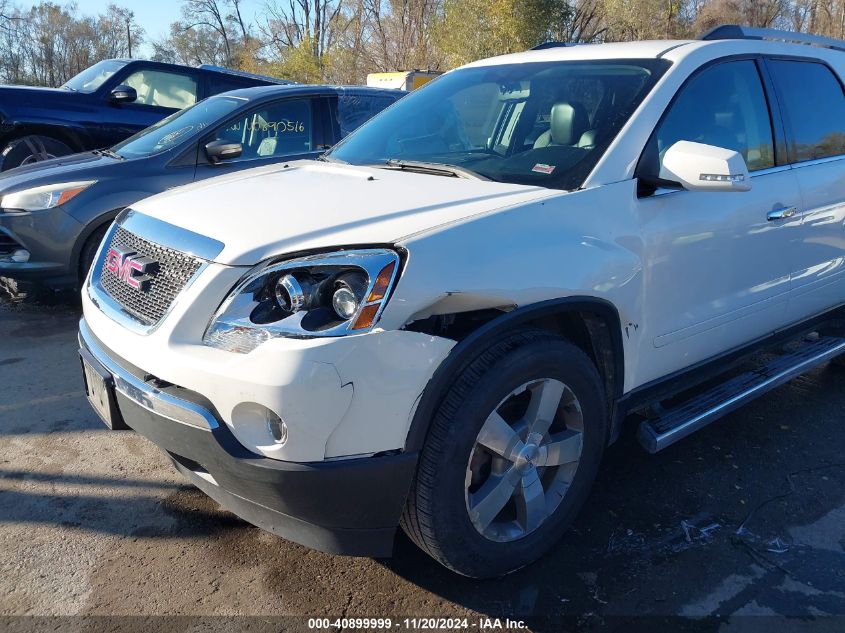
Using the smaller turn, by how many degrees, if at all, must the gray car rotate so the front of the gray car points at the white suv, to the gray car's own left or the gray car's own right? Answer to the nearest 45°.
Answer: approximately 45° to the gray car's own left

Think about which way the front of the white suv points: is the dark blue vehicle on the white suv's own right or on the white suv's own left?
on the white suv's own right

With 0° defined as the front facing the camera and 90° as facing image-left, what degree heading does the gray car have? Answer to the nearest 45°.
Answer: approximately 45°

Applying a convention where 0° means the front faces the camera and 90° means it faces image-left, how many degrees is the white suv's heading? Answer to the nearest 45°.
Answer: approximately 45°

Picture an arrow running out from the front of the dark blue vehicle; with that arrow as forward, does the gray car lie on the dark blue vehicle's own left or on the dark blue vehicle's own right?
on the dark blue vehicle's own left

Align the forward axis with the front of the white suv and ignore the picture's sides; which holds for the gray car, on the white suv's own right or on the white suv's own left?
on the white suv's own right

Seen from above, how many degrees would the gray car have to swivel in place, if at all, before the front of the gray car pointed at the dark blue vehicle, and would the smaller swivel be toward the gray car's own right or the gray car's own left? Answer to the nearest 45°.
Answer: approximately 135° to the gray car's own right
